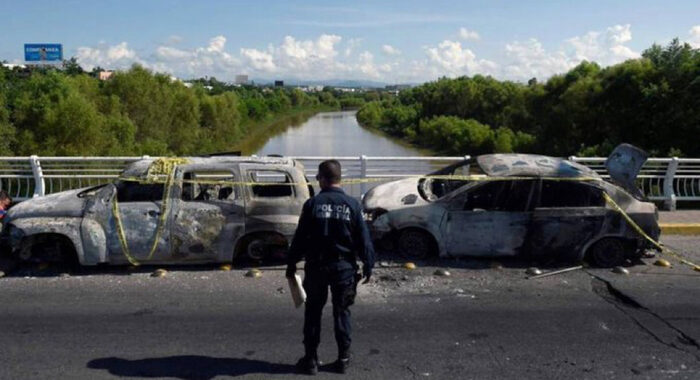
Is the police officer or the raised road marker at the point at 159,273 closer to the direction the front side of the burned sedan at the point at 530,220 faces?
the raised road marker

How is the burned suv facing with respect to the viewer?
to the viewer's left

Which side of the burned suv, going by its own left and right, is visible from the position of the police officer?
left

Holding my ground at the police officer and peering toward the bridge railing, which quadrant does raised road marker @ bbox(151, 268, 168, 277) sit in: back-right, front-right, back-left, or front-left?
front-left

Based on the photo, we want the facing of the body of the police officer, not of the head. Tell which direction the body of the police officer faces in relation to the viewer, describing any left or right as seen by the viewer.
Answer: facing away from the viewer

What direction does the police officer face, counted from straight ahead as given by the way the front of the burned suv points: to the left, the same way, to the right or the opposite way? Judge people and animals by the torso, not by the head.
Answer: to the right

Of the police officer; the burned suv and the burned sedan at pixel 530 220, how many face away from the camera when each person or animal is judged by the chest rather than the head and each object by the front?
1

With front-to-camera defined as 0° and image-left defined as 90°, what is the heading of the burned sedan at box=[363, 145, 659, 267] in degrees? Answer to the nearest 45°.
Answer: approximately 90°

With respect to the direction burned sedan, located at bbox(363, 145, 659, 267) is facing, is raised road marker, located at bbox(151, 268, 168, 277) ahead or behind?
ahead

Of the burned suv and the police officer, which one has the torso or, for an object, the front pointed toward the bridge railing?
the police officer

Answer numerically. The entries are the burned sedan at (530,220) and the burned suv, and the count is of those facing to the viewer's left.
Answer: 2

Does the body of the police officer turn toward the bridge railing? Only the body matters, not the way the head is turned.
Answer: yes

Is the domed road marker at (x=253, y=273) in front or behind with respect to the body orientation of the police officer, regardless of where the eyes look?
in front

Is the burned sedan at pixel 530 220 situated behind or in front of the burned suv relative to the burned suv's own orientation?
behind

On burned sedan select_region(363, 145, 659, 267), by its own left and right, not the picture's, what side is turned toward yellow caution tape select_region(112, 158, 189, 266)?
front

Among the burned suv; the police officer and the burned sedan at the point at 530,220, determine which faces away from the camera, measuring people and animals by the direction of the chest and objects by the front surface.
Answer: the police officer

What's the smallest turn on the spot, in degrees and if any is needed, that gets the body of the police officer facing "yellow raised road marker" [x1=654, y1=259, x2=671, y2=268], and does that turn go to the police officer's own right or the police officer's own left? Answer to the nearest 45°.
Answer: approximately 45° to the police officer's own right
